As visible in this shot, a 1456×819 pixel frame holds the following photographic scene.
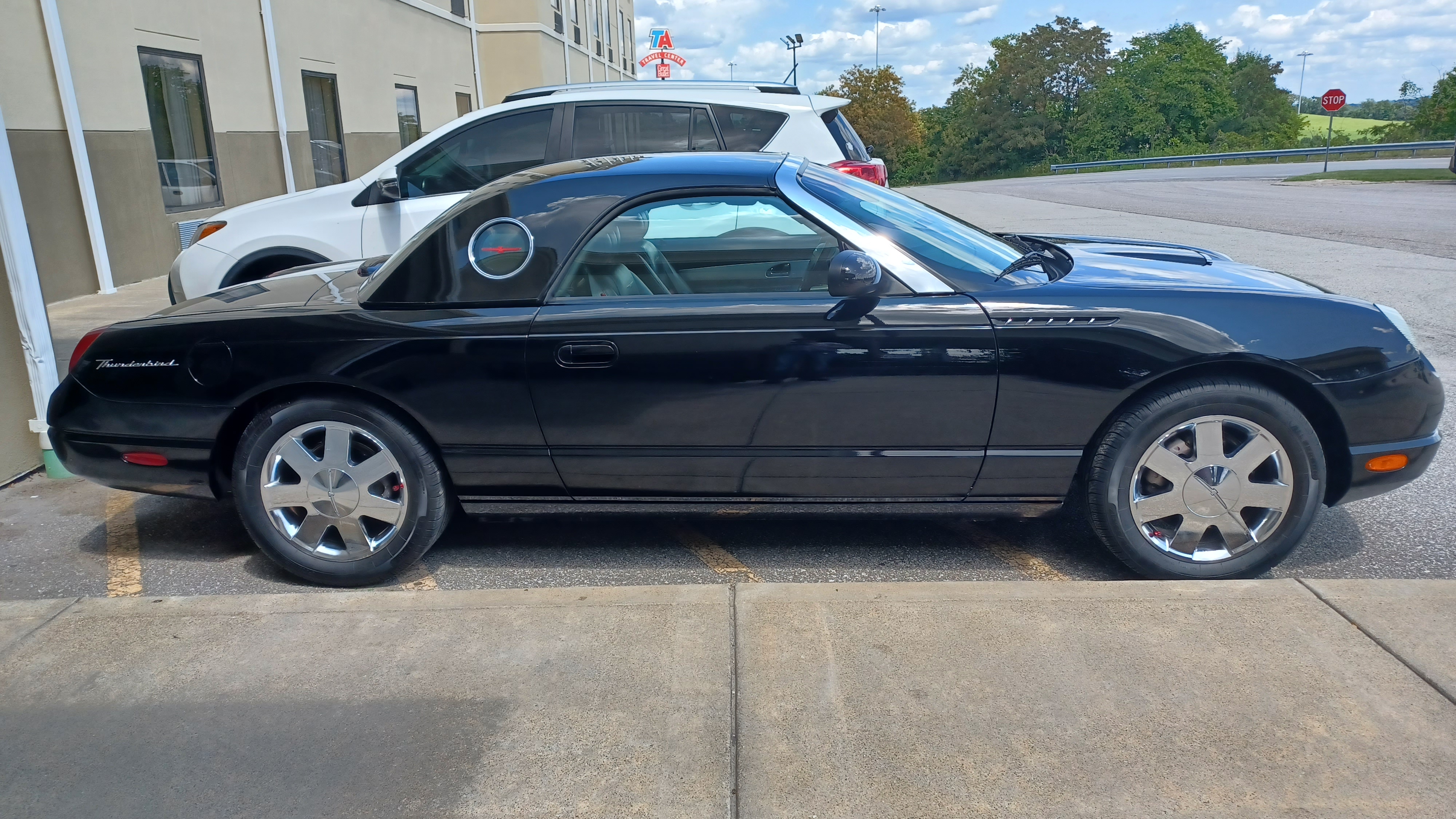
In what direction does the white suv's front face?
to the viewer's left

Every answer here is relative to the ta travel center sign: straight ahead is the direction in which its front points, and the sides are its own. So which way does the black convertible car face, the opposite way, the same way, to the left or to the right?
to the left

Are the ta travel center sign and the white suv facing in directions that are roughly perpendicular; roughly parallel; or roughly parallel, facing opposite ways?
roughly perpendicular

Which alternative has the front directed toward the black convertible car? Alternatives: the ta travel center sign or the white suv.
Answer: the ta travel center sign

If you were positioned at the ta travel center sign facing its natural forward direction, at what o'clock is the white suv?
The white suv is roughly at 12 o'clock from the ta travel center sign.

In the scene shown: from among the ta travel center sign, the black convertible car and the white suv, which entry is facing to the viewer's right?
the black convertible car

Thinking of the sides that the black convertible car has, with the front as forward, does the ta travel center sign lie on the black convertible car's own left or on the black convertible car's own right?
on the black convertible car's own left

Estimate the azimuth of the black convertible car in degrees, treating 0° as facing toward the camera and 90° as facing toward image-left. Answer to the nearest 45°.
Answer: approximately 270°

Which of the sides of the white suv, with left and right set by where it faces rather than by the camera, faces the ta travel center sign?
right

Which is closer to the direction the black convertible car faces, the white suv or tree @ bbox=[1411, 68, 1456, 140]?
the tree

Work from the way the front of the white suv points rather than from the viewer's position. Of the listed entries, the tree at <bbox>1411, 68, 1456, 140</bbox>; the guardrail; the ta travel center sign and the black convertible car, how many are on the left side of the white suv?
1

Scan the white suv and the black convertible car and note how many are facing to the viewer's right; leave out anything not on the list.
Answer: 1

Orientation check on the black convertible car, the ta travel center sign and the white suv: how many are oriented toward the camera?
1

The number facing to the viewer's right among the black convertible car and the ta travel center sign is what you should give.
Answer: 1

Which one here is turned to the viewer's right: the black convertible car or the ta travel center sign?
the black convertible car
